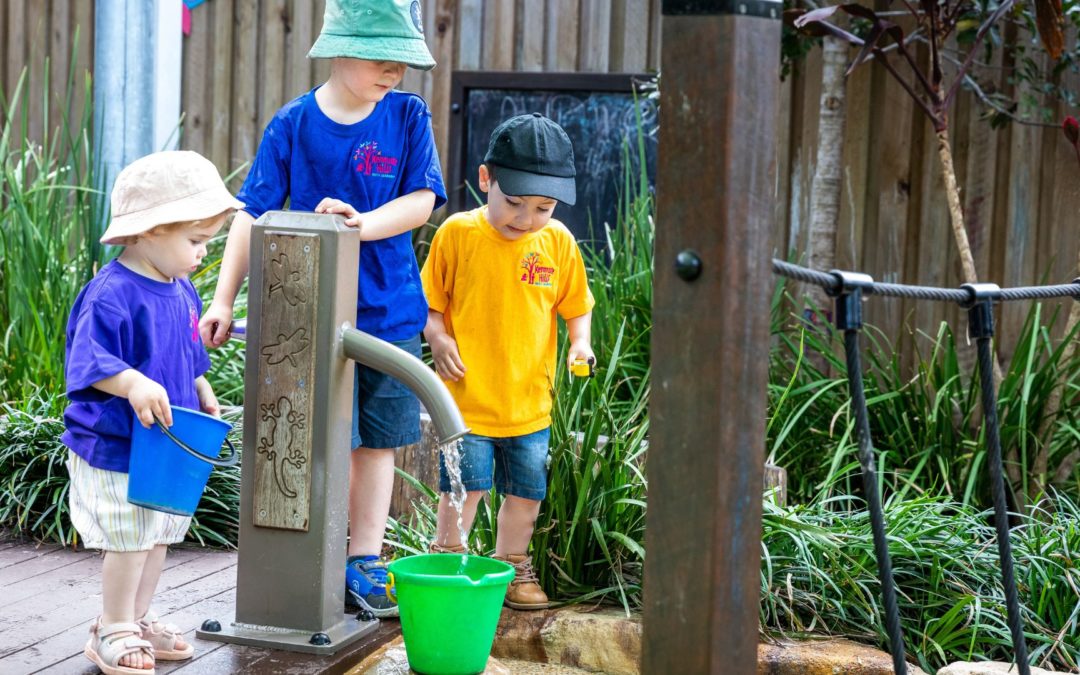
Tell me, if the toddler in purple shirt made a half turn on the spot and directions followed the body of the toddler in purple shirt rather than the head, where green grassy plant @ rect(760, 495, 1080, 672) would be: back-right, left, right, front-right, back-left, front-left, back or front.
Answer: back-right

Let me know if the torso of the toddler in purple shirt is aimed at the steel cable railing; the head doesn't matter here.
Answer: yes

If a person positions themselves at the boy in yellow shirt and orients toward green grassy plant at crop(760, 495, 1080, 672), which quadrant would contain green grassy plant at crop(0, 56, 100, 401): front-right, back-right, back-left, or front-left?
back-left

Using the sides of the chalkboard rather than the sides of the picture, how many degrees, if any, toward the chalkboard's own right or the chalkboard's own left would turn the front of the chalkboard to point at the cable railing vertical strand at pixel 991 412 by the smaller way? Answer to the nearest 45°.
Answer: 0° — it already faces it

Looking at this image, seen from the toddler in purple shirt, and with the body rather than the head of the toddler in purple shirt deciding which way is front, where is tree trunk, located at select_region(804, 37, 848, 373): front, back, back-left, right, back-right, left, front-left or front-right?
left

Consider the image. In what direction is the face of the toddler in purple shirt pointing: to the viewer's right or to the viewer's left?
to the viewer's right

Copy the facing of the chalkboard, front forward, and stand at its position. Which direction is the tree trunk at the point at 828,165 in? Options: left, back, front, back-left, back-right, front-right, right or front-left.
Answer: front-left

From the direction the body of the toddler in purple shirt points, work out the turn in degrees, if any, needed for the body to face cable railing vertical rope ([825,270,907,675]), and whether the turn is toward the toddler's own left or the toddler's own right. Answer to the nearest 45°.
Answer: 0° — they already face it

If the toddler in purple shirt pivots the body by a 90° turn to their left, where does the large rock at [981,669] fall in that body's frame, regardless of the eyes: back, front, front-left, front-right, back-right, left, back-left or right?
front-right

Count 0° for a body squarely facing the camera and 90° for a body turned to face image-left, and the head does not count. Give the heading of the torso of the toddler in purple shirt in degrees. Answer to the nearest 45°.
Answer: approximately 315°

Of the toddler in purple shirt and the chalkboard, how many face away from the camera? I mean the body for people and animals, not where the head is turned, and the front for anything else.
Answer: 0

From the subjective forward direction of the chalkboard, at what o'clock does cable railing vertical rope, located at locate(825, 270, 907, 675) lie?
The cable railing vertical rope is roughly at 12 o'clock from the chalkboard.

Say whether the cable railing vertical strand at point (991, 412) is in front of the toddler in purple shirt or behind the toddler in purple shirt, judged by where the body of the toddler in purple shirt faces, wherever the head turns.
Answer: in front

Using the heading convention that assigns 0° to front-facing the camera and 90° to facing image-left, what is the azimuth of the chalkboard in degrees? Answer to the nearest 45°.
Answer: approximately 0°

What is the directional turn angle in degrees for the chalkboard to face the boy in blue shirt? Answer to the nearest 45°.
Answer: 0° — it already faces them

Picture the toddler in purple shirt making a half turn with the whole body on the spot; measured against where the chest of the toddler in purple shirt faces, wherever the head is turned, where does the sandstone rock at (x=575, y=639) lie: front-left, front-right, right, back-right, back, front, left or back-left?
back-right
